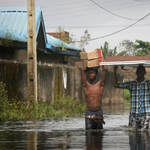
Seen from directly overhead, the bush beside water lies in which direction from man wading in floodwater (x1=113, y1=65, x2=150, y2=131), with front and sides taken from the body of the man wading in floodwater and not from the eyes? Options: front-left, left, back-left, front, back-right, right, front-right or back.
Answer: back-right

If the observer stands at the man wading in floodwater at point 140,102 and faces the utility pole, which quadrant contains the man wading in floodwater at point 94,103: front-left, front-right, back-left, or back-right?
front-left

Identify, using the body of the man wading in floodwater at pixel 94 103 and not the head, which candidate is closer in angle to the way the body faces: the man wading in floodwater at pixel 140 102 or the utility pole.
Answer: the man wading in floodwater

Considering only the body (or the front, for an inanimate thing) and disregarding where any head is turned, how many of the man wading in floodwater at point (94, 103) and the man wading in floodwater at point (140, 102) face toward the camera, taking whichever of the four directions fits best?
2

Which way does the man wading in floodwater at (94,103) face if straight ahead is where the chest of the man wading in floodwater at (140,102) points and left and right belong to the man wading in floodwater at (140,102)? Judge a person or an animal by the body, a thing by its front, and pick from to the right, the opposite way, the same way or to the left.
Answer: the same way

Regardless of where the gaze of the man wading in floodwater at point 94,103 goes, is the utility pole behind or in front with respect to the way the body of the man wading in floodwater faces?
behind

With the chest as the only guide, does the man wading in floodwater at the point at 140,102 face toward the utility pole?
no

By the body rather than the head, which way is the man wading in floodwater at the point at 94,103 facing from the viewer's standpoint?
toward the camera

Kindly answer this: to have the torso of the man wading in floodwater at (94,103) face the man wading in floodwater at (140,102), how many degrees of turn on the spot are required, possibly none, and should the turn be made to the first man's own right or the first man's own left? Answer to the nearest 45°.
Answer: approximately 90° to the first man's own left

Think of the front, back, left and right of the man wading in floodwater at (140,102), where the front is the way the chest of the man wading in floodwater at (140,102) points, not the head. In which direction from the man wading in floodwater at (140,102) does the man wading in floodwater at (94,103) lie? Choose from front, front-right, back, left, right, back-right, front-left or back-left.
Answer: right

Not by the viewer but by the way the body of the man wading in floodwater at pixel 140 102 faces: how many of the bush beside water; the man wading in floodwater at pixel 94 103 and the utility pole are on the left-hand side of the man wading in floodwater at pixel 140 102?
0

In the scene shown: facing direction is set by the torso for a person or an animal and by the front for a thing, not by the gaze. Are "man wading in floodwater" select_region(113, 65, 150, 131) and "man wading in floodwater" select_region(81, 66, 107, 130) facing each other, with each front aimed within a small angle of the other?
no

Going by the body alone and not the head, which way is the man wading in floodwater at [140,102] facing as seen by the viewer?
toward the camera
